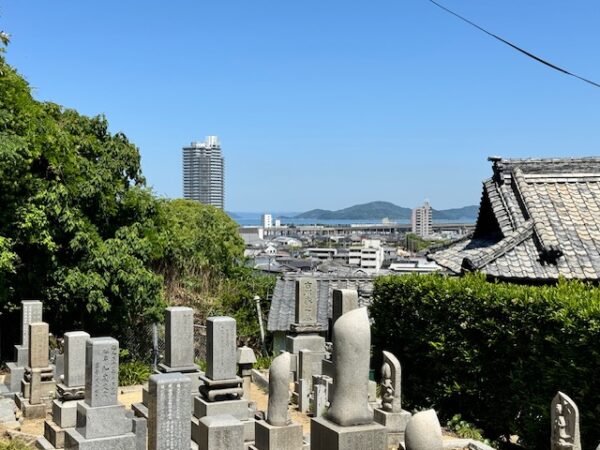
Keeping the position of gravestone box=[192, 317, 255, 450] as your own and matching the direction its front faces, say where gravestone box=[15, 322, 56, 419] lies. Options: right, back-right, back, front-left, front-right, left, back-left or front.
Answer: back-right

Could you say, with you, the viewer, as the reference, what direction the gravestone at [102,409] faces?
facing the viewer

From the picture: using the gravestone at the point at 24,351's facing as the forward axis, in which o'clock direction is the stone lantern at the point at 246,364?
the stone lantern at the point at 246,364 is roughly at 10 o'clock from the gravestone at the point at 24,351.

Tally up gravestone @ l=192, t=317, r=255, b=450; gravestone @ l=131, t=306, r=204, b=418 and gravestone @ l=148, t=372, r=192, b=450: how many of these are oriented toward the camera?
3

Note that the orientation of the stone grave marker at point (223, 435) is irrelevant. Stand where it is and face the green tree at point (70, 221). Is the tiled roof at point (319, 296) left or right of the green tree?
right

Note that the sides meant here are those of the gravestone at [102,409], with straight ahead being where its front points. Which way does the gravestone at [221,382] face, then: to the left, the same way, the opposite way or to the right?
the same way

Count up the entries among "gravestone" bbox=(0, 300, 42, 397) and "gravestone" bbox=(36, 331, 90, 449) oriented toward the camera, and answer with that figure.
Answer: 2

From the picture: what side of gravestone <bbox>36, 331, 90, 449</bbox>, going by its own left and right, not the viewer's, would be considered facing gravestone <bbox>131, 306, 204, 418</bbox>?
left

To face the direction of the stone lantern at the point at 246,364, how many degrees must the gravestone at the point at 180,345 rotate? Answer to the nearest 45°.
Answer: approximately 135° to its left

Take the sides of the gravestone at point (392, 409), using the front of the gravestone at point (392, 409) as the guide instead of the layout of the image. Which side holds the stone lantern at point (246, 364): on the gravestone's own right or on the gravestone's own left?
on the gravestone's own right

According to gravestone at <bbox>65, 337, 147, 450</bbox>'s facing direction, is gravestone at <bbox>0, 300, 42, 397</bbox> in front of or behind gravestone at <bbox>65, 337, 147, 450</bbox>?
behind

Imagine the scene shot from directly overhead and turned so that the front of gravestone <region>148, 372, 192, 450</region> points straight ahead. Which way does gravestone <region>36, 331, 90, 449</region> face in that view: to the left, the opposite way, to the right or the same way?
the same way

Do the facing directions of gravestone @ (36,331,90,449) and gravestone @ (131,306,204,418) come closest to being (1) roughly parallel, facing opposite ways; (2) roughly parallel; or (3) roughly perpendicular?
roughly parallel

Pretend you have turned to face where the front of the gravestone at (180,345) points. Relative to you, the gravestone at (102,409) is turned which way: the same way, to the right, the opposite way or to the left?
the same way

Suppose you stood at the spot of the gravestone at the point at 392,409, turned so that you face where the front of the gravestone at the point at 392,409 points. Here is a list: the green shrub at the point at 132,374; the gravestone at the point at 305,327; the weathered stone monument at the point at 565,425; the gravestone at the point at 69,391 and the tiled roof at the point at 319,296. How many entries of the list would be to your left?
1

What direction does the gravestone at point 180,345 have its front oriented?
toward the camera

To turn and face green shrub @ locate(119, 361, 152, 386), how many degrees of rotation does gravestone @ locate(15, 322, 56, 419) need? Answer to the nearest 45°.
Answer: approximately 135° to its left
